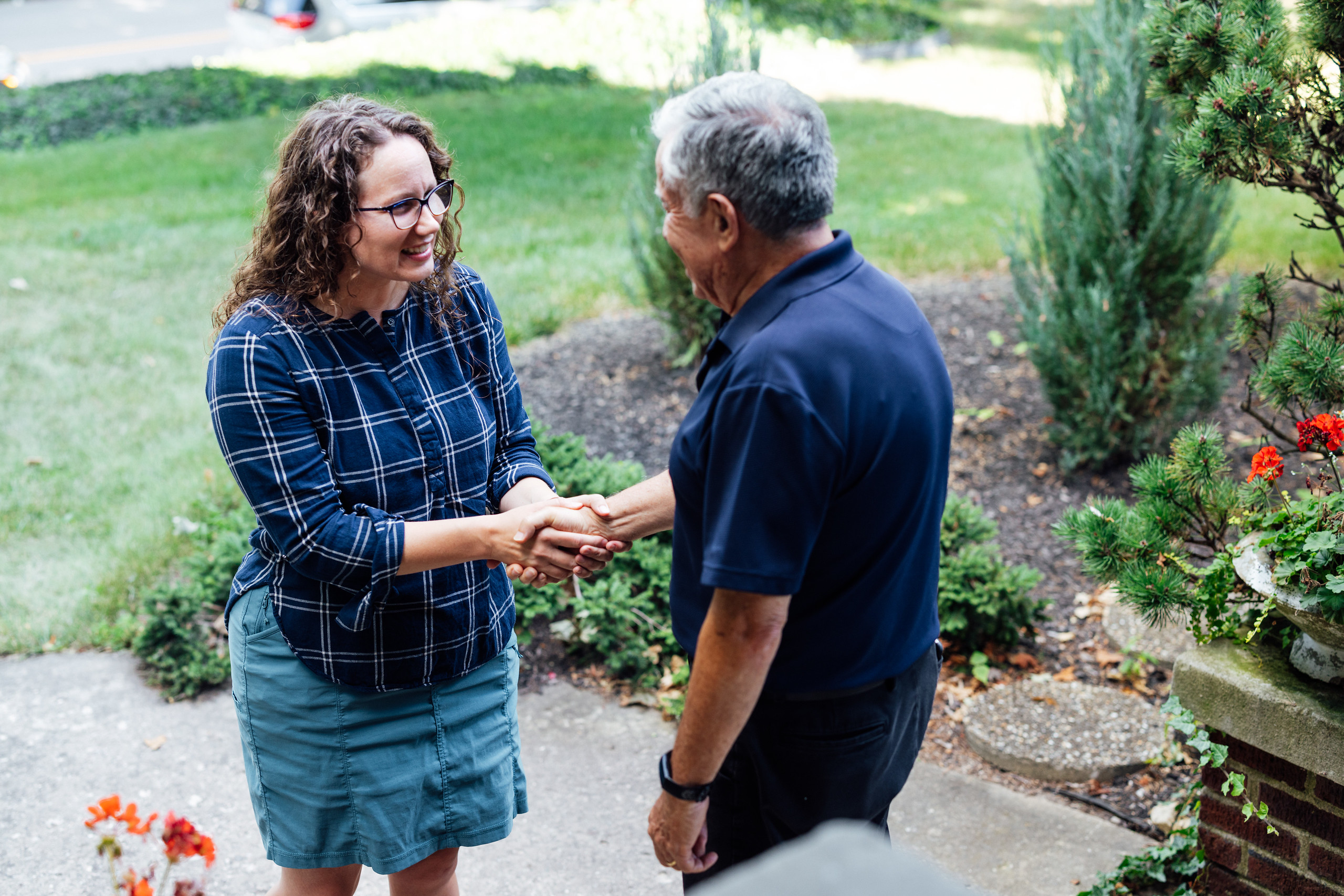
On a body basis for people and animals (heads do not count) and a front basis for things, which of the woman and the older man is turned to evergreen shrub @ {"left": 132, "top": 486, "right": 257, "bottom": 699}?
the older man

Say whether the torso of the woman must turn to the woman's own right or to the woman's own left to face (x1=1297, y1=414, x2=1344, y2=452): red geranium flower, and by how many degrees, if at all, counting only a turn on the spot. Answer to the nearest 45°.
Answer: approximately 45° to the woman's own left

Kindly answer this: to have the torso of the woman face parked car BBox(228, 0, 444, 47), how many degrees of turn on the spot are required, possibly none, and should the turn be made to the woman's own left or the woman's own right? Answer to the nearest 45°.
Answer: approximately 135° to the woman's own left

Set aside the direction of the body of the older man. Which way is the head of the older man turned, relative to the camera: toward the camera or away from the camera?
away from the camera

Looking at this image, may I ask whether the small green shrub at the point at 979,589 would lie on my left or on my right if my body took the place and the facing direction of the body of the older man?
on my right

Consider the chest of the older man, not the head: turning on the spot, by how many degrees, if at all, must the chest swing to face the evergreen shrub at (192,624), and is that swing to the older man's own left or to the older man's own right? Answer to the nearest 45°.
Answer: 0° — they already face it

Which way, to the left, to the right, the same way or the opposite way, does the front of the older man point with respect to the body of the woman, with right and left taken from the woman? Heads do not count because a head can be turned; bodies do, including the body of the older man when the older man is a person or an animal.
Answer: the opposite way

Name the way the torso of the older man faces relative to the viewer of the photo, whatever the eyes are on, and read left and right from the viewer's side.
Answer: facing away from the viewer and to the left of the viewer

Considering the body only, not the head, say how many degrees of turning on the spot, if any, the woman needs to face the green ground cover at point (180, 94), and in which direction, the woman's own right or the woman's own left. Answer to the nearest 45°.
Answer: approximately 135° to the woman's own left

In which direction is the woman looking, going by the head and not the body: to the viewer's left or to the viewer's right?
to the viewer's right
